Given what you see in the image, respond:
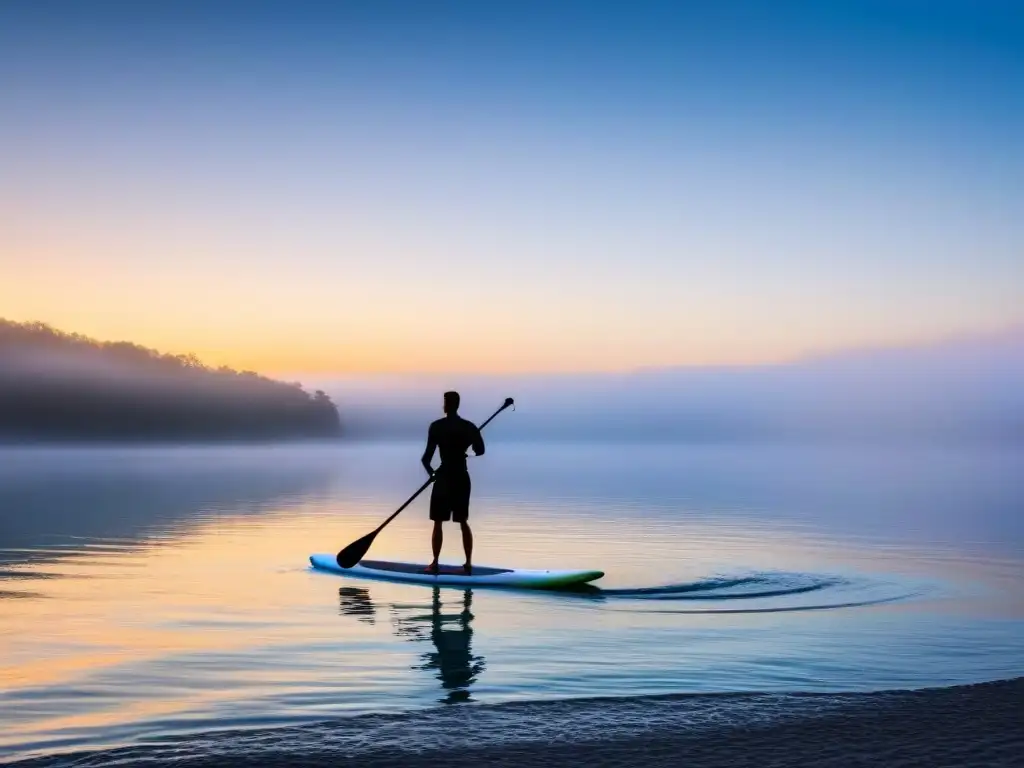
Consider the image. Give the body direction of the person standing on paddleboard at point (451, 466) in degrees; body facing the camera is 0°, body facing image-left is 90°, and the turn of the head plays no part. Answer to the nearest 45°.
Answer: approximately 180°
